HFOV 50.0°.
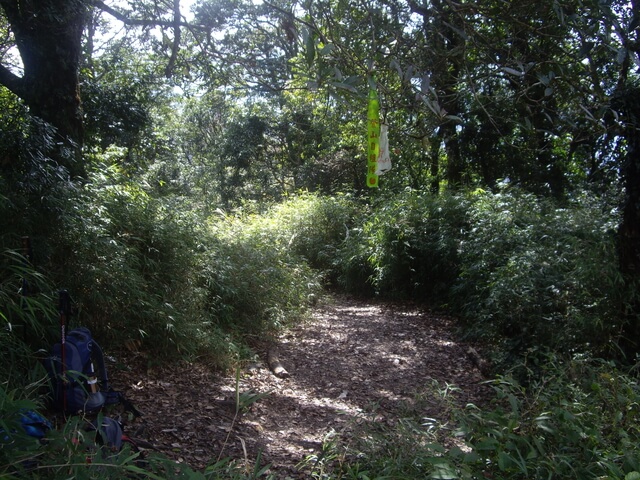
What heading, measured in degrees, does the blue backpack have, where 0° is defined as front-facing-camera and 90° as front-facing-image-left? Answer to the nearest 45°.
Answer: approximately 45°

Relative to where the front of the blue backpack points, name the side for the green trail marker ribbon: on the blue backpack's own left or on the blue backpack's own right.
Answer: on the blue backpack's own left

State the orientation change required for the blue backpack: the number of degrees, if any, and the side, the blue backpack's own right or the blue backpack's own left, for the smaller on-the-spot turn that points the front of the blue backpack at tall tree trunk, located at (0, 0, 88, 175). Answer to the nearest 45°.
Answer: approximately 135° to the blue backpack's own right

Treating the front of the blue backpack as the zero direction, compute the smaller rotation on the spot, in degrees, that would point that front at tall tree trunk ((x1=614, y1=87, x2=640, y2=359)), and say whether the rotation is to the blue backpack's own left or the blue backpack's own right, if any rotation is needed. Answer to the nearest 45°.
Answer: approximately 135° to the blue backpack's own left
